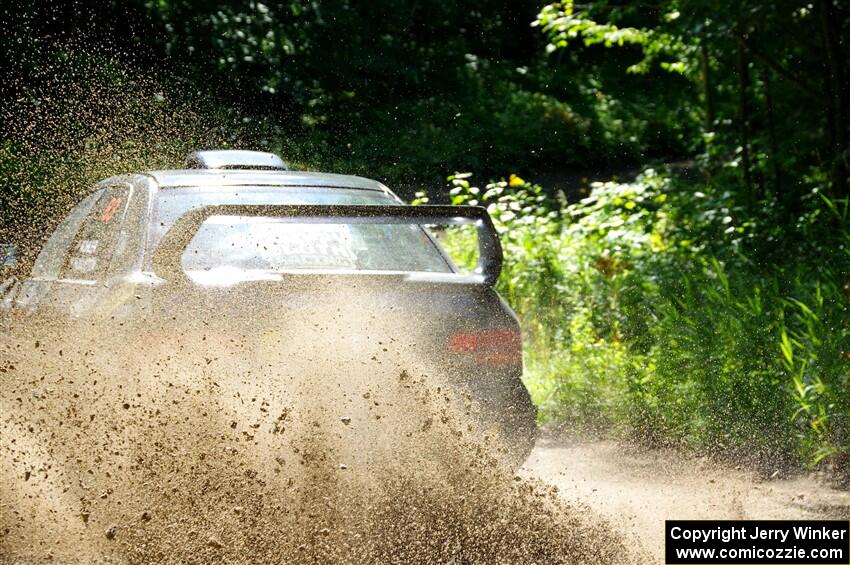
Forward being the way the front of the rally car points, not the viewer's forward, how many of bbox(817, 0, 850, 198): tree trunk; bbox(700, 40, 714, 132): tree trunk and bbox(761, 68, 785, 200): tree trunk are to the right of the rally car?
3

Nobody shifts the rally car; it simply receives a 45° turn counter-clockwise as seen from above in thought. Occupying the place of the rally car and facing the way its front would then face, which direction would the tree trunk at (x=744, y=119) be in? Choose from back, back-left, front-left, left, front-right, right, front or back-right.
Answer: back-right

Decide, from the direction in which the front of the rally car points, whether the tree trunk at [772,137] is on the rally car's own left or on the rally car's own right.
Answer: on the rally car's own right

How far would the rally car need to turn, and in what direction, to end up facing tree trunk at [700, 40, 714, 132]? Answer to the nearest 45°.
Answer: approximately 90° to its right

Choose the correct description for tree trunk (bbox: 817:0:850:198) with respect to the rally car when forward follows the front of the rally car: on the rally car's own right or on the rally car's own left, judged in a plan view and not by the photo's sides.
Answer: on the rally car's own right
